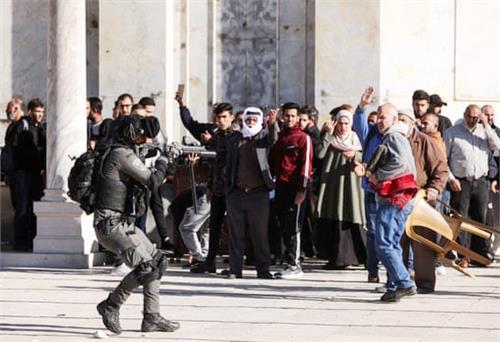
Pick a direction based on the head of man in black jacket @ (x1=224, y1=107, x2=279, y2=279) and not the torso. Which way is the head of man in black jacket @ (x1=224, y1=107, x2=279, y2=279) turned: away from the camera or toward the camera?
toward the camera

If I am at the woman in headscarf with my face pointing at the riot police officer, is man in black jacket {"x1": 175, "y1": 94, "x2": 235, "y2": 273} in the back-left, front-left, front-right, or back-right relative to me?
front-right

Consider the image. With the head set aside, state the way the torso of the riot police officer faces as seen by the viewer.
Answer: to the viewer's right

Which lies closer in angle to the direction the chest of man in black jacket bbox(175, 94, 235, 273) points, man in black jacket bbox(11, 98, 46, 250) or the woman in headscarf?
the man in black jacket

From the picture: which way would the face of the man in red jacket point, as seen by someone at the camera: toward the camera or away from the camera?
toward the camera

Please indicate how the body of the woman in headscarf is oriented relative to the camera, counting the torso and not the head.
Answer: toward the camera

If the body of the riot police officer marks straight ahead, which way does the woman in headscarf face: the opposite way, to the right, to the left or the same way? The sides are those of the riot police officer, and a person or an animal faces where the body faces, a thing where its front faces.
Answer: to the right

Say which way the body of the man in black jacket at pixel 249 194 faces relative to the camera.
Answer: toward the camera

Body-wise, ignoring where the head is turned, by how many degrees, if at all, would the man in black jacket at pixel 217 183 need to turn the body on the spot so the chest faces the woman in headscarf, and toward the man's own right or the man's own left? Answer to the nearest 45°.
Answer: approximately 135° to the man's own left
